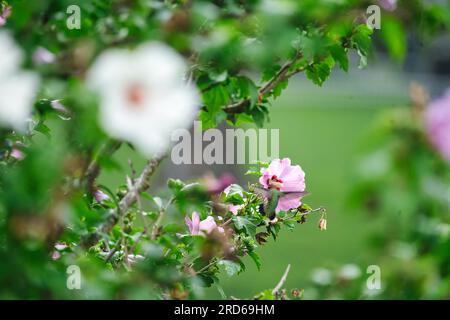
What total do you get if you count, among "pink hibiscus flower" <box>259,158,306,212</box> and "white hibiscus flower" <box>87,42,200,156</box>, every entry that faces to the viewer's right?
0

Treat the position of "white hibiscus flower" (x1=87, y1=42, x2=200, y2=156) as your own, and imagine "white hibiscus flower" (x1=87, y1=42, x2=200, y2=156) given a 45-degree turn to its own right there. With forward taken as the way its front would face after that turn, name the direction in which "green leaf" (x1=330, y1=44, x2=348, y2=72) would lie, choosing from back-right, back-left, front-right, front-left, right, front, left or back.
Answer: back

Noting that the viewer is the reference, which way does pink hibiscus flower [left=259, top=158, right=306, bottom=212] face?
facing the viewer and to the left of the viewer

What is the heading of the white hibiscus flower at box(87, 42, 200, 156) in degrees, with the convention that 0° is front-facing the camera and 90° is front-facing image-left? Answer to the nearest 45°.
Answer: approximately 0°

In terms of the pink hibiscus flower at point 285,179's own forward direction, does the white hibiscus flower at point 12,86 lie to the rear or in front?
in front
